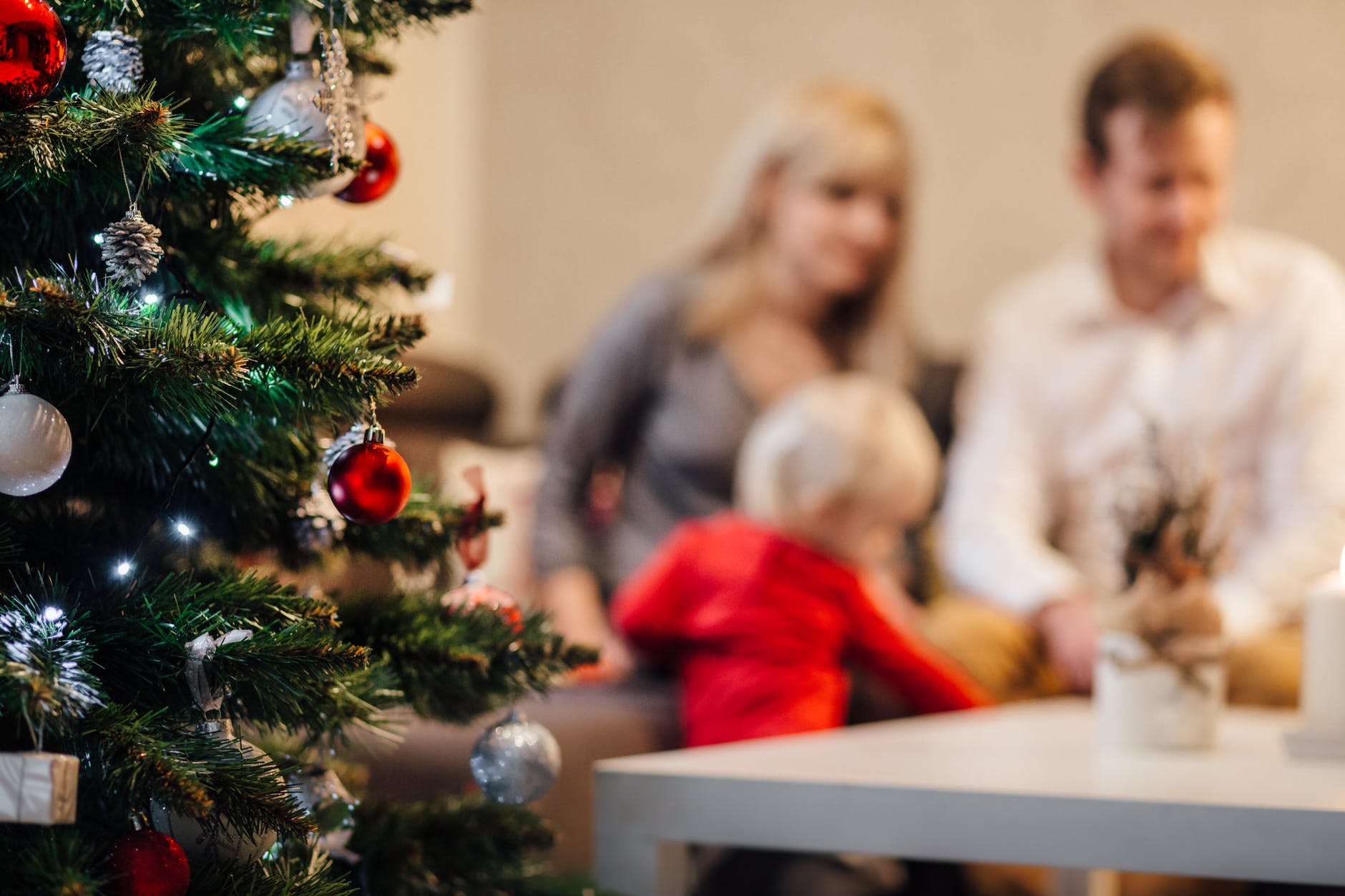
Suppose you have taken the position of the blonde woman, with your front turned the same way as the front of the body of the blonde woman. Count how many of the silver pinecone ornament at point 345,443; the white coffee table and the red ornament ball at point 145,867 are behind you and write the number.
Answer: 0

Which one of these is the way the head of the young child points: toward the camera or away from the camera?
away from the camera

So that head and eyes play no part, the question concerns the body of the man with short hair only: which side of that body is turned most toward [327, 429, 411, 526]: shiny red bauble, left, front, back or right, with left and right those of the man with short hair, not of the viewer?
front

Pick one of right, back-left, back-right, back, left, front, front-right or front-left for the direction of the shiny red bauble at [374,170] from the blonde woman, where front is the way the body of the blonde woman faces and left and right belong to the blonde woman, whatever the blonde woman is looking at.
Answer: front-right

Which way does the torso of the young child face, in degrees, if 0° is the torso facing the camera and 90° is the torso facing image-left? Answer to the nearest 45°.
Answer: approximately 225°

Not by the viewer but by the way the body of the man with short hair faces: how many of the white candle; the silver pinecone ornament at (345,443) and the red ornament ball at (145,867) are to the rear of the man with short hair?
0

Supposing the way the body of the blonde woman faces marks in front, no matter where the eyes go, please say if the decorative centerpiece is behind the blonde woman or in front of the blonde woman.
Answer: in front

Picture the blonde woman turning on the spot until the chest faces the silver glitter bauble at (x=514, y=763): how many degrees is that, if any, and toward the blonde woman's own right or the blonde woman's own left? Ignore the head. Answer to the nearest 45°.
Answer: approximately 45° to the blonde woman's own right

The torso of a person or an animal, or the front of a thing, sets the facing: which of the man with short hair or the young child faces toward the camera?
the man with short hair

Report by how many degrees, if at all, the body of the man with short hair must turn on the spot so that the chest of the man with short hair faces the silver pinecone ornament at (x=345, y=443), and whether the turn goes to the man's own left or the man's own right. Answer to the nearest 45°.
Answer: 0° — they already face it

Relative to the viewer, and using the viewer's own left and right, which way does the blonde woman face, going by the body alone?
facing the viewer and to the right of the viewer

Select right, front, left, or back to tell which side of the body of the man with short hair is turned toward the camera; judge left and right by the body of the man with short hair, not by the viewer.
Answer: front

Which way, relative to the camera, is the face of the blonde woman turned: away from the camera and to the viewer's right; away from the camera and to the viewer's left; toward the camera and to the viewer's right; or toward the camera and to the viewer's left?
toward the camera and to the viewer's right

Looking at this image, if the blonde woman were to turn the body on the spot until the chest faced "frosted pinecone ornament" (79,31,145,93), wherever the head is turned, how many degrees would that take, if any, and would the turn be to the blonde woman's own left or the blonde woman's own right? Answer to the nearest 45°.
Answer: approximately 45° to the blonde woman's own right
